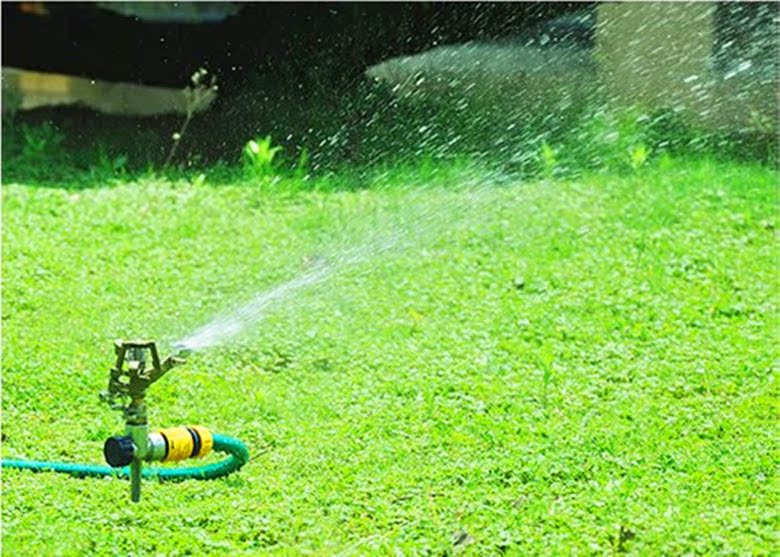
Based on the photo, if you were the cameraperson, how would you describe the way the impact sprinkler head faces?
facing to the right of the viewer
